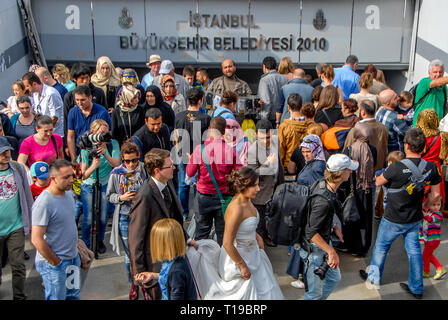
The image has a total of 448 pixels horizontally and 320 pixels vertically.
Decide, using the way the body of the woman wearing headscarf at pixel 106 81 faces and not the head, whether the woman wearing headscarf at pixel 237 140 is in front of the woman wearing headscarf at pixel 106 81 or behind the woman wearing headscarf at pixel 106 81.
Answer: in front

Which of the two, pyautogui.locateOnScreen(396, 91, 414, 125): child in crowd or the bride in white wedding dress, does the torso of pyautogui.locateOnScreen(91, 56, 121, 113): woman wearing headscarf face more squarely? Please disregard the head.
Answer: the bride in white wedding dress

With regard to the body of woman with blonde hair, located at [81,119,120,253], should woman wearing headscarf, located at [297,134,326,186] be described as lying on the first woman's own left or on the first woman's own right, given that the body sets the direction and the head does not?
on the first woman's own left

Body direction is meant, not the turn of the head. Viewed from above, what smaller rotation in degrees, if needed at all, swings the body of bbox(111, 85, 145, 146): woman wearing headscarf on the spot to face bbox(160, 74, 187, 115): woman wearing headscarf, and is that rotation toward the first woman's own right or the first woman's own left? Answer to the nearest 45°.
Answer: approximately 90° to the first woman's own left

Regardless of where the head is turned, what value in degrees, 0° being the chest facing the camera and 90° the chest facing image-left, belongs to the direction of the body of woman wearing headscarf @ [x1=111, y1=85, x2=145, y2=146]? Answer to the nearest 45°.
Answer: approximately 315°

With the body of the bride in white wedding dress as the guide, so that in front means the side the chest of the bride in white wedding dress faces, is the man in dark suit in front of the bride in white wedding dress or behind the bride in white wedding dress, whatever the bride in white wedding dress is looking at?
behind

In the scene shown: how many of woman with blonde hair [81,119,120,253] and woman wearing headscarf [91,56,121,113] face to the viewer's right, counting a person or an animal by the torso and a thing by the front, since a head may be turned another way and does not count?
0

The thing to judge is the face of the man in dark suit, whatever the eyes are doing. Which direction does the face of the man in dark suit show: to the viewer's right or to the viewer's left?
to the viewer's right
